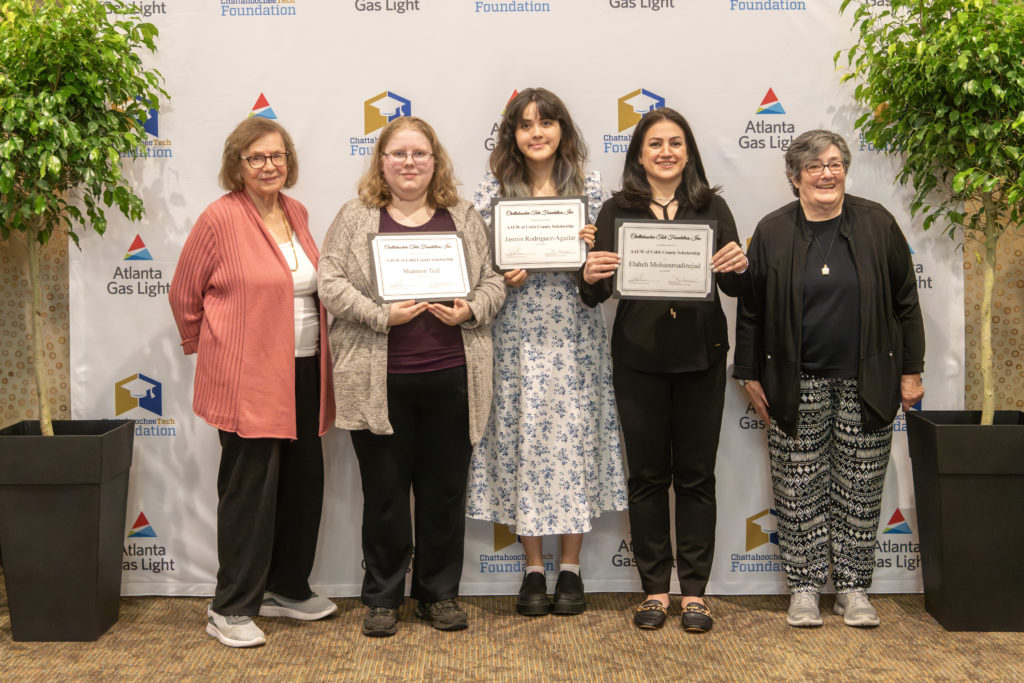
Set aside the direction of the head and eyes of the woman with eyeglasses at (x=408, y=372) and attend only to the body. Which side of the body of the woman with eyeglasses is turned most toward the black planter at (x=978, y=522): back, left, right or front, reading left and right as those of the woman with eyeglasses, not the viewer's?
left

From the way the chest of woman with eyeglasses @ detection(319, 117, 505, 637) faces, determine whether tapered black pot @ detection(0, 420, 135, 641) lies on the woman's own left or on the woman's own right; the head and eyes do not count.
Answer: on the woman's own right

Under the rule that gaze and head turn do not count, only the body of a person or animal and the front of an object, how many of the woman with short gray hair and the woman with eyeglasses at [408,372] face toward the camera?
2

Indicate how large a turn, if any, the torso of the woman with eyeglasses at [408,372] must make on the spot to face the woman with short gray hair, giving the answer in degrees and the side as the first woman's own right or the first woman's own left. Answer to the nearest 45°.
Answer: approximately 90° to the first woman's own left

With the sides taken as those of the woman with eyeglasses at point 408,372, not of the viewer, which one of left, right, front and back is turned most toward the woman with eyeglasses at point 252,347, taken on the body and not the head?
right
